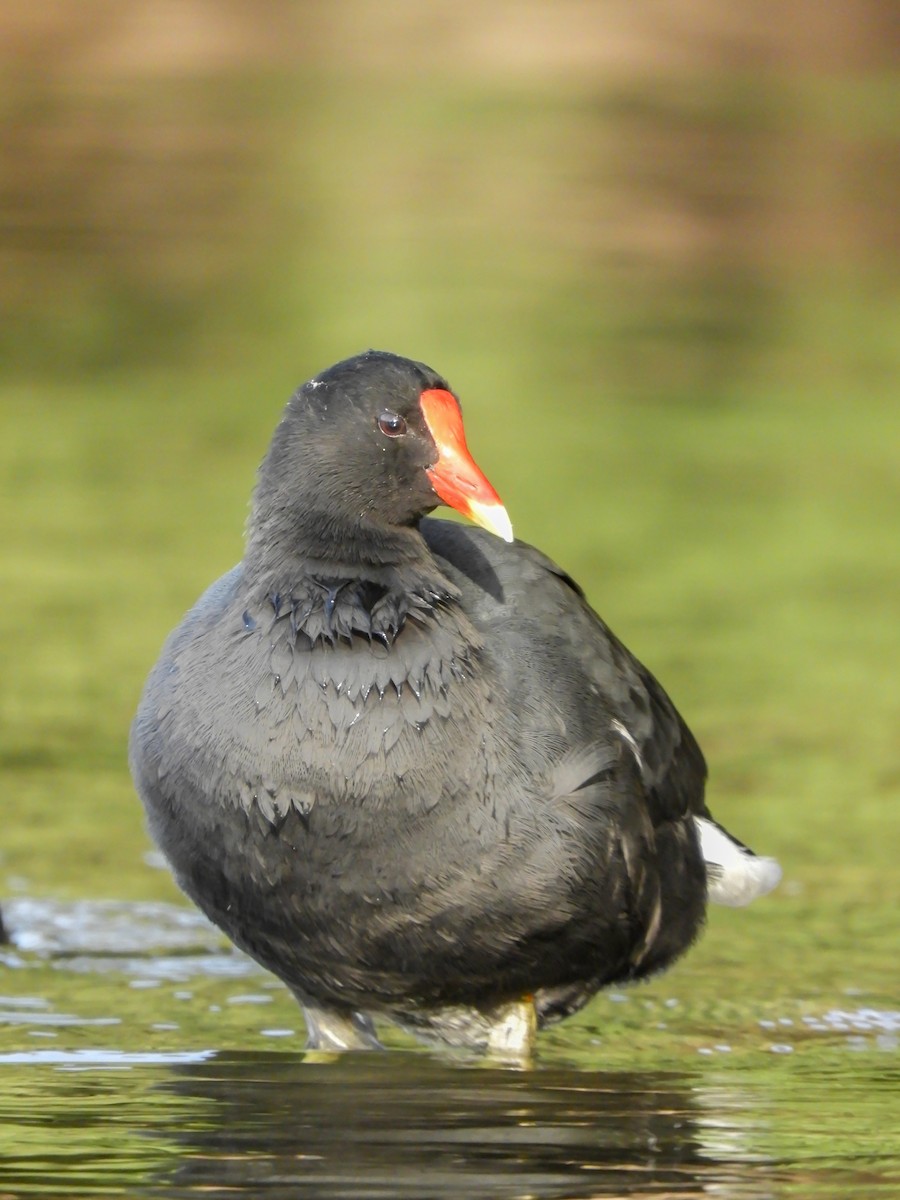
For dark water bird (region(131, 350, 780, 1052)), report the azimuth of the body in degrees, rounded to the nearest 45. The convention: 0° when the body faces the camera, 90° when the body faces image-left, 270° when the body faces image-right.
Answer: approximately 45°
